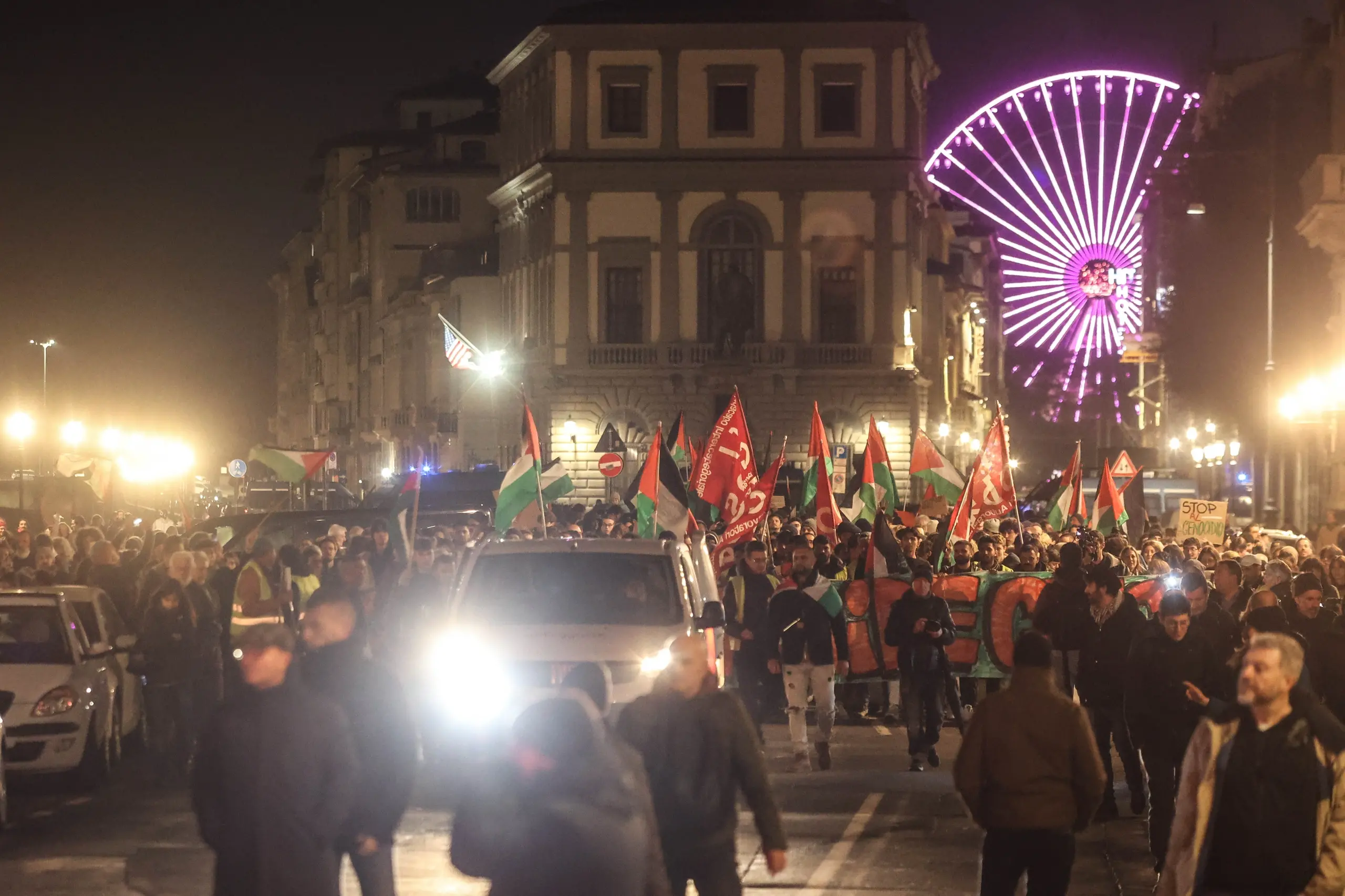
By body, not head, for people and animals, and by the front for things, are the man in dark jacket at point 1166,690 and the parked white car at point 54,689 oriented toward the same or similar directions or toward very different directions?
same or similar directions

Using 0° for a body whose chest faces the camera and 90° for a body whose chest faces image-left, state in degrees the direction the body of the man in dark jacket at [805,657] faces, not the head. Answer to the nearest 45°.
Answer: approximately 0°

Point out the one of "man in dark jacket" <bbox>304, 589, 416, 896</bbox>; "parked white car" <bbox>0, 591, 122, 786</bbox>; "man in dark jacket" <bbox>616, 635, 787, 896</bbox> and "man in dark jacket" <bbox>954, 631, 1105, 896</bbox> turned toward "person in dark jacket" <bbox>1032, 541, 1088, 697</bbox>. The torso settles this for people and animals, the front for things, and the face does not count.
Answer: "man in dark jacket" <bbox>954, 631, 1105, 896</bbox>

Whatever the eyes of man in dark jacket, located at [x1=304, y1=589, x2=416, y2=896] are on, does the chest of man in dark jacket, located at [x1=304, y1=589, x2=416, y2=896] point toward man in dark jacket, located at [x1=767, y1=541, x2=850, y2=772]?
no

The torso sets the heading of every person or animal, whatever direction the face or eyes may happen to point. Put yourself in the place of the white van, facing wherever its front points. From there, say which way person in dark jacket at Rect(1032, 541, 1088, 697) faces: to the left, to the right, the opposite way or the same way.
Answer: the opposite way

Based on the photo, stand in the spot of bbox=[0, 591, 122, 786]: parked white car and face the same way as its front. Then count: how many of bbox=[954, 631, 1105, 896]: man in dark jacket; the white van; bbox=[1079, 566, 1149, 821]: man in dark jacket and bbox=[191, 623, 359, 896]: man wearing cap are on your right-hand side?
0

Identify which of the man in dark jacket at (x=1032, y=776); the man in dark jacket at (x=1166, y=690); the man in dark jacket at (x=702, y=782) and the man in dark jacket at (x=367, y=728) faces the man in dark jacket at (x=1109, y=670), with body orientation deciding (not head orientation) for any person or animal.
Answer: the man in dark jacket at (x=1032, y=776)

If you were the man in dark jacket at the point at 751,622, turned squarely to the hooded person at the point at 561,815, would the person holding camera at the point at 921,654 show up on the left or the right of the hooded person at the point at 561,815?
left

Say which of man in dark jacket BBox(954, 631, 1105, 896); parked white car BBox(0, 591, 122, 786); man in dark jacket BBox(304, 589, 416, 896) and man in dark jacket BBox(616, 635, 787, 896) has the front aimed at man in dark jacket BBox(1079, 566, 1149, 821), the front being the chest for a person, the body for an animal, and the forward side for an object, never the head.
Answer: man in dark jacket BBox(954, 631, 1105, 896)

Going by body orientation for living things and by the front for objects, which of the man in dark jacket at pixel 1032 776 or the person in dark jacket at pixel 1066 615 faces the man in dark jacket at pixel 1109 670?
the man in dark jacket at pixel 1032 776

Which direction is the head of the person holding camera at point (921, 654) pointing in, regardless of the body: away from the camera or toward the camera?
toward the camera

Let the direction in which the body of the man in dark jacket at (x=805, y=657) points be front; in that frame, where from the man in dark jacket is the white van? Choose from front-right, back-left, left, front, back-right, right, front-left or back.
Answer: back-right

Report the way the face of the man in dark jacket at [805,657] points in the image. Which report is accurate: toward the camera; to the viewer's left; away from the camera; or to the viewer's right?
toward the camera

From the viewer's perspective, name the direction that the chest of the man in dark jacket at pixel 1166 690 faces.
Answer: toward the camera
